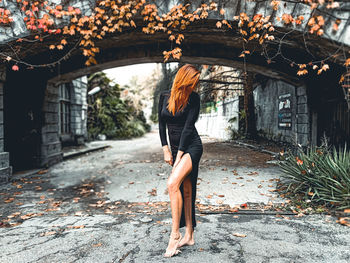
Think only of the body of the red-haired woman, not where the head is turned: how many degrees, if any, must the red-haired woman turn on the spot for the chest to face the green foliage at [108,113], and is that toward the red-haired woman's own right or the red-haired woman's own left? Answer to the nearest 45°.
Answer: approximately 135° to the red-haired woman's own right

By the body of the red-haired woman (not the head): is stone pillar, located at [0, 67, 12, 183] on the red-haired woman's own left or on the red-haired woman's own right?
on the red-haired woman's own right

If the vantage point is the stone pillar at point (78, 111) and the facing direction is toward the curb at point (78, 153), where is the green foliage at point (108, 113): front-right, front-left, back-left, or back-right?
back-left

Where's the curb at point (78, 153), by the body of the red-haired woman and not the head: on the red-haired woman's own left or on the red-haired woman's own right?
on the red-haired woman's own right

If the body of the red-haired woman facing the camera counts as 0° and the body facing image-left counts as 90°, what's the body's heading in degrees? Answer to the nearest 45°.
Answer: approximately 45°
